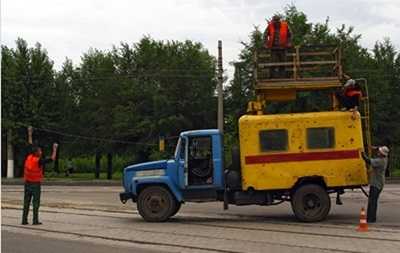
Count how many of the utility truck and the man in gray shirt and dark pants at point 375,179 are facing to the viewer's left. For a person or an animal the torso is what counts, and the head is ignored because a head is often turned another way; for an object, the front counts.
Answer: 2

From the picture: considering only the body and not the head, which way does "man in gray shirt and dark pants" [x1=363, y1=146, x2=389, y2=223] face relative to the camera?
to the viewer's left

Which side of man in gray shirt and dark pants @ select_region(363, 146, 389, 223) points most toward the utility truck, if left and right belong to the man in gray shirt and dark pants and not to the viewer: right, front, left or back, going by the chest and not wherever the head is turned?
front

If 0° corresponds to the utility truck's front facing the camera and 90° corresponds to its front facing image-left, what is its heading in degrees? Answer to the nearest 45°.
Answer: approximately 90°

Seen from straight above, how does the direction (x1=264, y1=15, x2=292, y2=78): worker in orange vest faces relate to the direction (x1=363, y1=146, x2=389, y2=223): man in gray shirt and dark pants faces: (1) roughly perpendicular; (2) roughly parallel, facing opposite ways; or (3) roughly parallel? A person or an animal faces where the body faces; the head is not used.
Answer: roughly perpendicular

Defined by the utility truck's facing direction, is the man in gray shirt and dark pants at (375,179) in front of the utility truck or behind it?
behind
